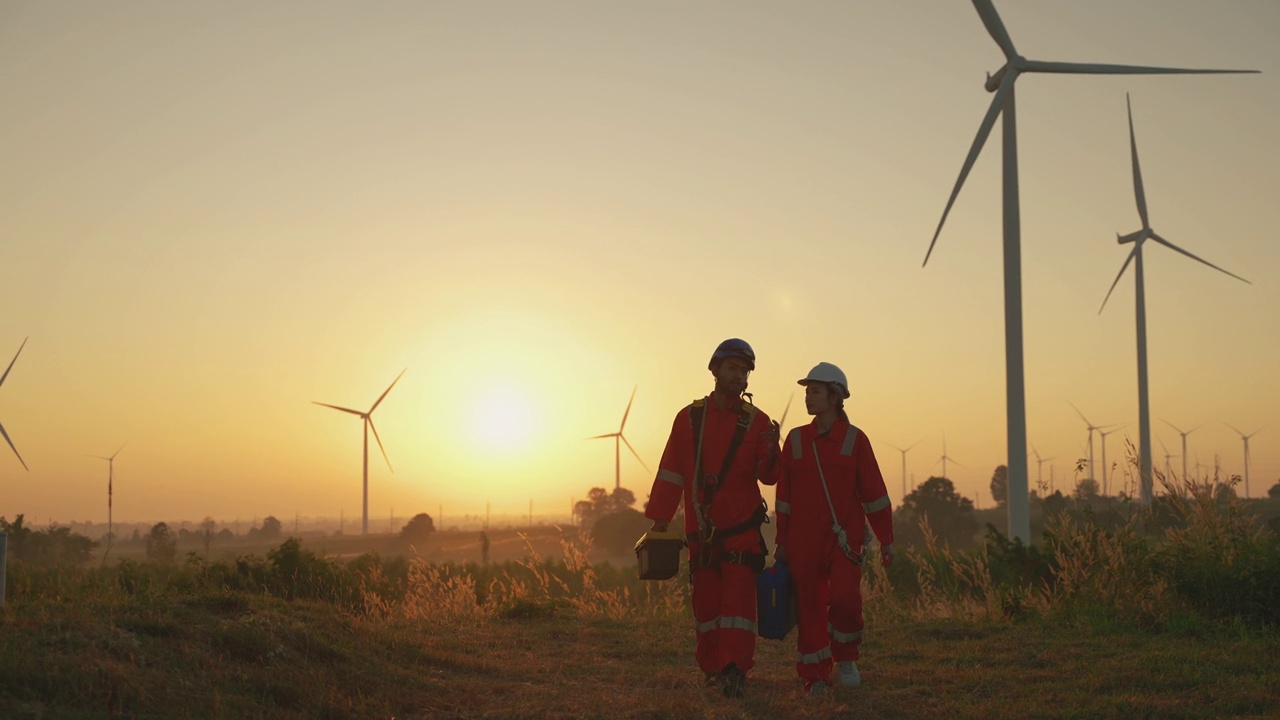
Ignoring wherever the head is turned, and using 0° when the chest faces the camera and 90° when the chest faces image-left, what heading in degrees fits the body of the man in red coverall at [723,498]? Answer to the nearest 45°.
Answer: approximately 0°

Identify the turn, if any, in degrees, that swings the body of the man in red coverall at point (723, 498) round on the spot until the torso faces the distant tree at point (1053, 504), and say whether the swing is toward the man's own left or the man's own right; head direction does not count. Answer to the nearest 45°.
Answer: approximately 135° to the man's own left

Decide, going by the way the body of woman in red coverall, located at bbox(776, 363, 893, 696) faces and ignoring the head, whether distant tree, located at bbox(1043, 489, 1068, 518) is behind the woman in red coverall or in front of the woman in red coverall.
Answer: behind

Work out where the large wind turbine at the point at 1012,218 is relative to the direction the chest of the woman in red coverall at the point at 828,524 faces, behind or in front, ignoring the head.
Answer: behind

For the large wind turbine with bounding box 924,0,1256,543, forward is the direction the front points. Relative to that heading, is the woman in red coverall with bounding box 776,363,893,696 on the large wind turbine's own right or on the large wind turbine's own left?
on the large wind turbine's own right

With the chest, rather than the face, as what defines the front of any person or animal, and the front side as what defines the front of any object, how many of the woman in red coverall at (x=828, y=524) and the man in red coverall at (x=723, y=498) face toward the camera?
2
